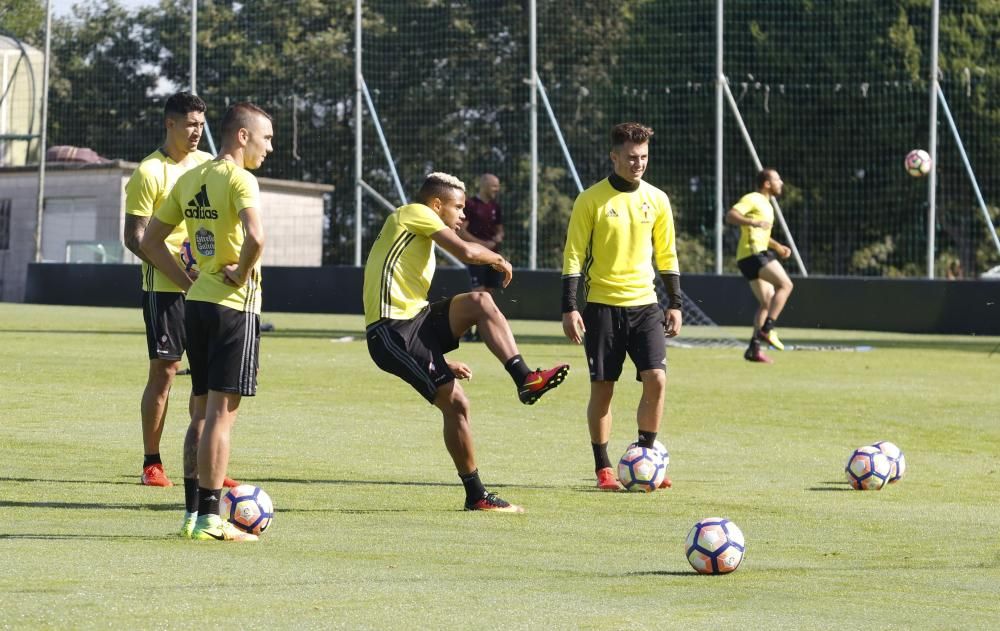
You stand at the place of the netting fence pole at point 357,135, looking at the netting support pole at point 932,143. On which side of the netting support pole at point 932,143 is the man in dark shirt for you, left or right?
right

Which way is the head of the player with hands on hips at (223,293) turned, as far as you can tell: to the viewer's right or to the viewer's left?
to the viewer's right

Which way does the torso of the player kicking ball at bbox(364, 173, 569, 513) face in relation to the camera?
to the viewer's right

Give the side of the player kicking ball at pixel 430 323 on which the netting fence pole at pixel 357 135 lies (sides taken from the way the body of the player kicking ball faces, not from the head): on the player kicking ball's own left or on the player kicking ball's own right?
on the player kicking ball's own left
